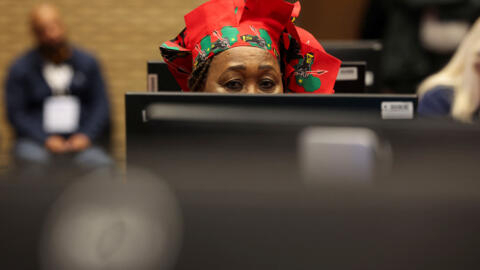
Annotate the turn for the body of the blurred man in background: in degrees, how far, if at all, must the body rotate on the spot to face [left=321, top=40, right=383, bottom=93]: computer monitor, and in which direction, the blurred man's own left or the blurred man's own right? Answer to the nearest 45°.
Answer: approximately 45° to the blurred man's own left

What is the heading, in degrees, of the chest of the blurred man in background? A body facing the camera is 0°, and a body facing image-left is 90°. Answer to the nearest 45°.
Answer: approximately 0°

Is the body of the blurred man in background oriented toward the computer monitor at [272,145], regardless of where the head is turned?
yes

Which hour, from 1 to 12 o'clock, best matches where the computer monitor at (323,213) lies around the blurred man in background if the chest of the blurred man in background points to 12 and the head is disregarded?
The computer monitor is roughly at 12 o'clock from the blurred man in background.
